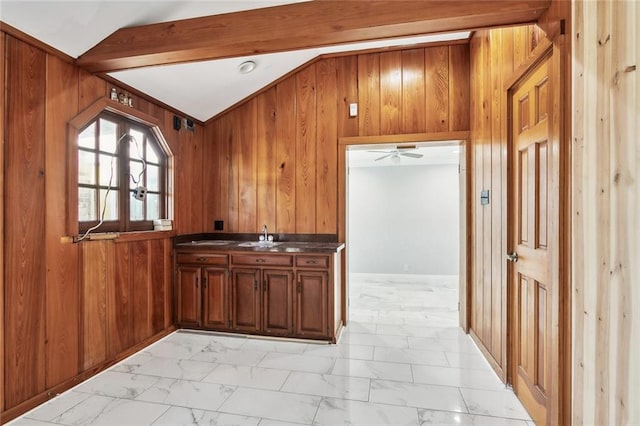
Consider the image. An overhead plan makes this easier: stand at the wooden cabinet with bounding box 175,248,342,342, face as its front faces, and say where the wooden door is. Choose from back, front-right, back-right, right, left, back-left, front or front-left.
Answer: front-left

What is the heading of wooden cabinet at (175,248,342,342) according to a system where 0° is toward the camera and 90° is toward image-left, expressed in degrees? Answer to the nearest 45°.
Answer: approximately 0°

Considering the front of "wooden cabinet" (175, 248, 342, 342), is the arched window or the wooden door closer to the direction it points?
the wooden door

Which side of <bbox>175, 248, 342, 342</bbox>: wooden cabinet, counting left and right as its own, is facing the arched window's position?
right
